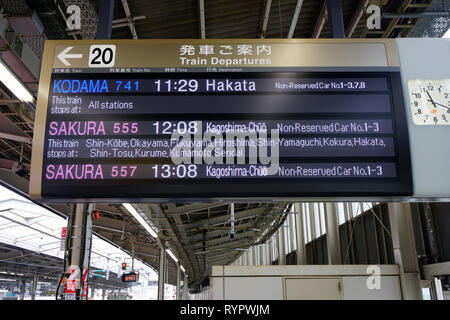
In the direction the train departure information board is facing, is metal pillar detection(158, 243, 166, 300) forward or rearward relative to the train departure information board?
rearward

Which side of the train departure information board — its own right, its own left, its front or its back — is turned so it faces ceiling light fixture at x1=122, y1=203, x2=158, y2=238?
back

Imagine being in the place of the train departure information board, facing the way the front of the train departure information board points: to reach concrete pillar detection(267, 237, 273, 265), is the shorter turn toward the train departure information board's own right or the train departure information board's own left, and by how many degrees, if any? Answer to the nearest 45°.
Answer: approximately 180°

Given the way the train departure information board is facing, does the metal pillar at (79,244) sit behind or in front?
behind

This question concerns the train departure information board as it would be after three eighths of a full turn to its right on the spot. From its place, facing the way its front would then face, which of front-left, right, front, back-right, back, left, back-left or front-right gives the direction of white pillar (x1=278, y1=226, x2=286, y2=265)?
front-right

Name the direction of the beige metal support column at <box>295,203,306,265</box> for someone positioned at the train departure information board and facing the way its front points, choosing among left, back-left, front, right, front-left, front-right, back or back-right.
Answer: back

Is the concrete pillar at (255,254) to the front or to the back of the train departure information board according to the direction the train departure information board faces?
to the back

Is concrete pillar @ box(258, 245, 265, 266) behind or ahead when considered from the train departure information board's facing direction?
behind

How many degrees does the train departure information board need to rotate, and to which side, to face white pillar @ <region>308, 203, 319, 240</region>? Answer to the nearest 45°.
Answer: approximately 180°

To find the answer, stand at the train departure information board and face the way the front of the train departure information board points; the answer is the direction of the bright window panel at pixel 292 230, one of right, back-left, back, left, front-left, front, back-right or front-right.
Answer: back

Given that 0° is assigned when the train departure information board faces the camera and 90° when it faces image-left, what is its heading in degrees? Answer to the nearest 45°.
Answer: approximately 0°
